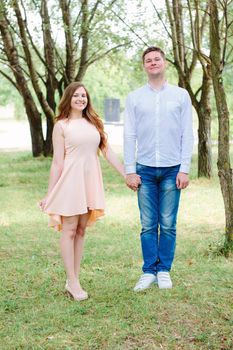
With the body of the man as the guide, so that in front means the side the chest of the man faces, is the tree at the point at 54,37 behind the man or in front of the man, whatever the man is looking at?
behind

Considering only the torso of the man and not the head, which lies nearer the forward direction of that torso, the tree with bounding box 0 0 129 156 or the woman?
the woman

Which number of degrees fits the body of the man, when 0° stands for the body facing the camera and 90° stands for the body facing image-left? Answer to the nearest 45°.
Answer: approximately 0°

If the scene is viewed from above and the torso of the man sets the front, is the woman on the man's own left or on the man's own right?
on the man's own right
